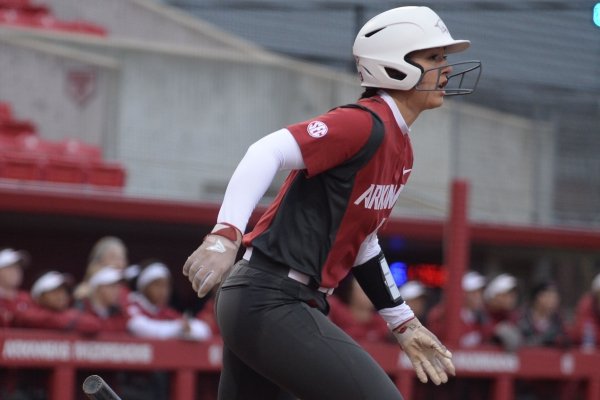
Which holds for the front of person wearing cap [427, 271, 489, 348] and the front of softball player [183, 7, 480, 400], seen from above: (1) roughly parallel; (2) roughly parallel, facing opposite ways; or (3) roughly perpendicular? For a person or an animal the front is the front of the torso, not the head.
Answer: roughly perpendicular

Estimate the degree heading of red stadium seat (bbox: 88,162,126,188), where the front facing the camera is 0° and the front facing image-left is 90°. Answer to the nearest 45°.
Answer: approximately 0°

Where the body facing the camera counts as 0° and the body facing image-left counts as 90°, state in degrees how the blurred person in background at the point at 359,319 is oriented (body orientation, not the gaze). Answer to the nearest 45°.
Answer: approximately 0°

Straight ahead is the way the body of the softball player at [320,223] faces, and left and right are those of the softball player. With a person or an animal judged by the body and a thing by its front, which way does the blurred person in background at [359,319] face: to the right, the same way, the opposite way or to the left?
to the right

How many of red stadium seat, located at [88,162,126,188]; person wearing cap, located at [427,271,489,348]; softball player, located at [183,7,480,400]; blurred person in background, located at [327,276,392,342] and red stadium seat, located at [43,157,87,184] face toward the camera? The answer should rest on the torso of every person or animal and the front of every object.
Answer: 4
